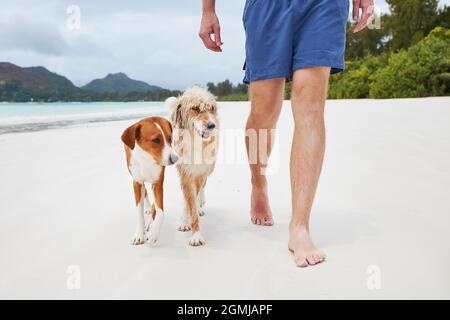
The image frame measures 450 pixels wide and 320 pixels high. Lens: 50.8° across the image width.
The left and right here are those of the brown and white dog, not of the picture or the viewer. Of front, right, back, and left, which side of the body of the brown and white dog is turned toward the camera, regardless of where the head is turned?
front
